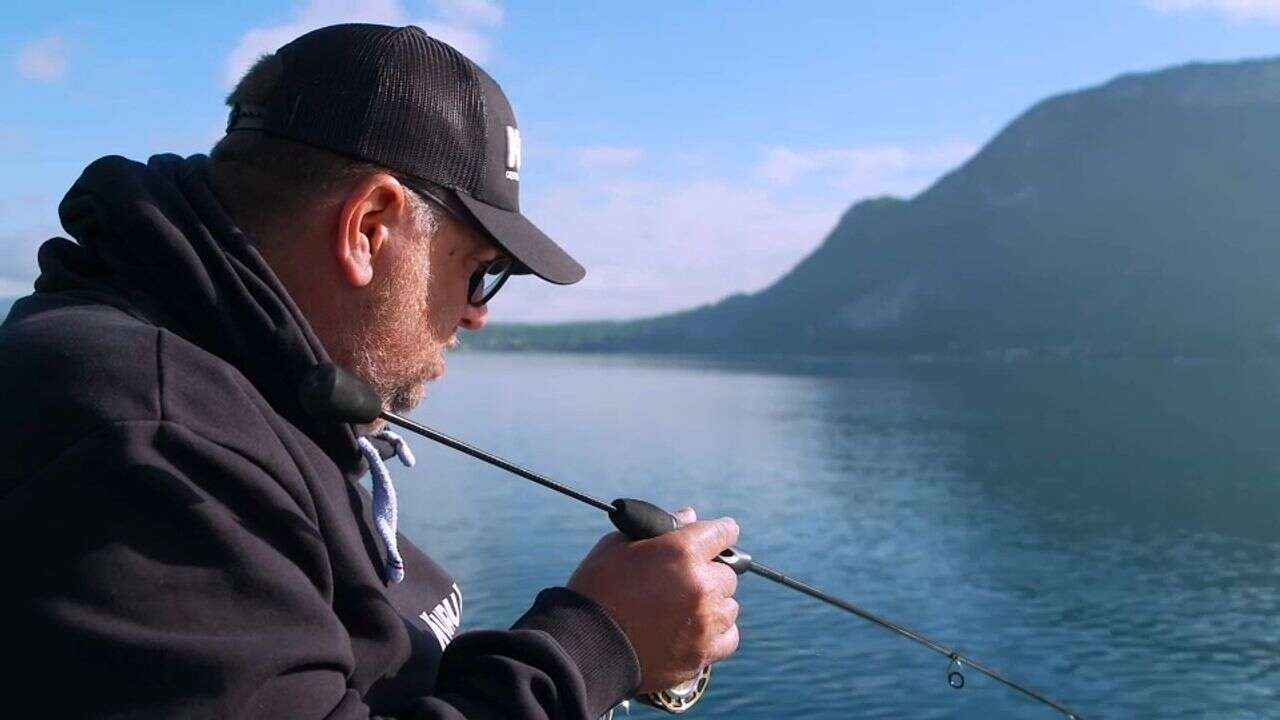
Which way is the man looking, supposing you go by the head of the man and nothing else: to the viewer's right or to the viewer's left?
to the viewer's right

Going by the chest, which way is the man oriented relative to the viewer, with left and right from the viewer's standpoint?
facing to the right of the viewer
